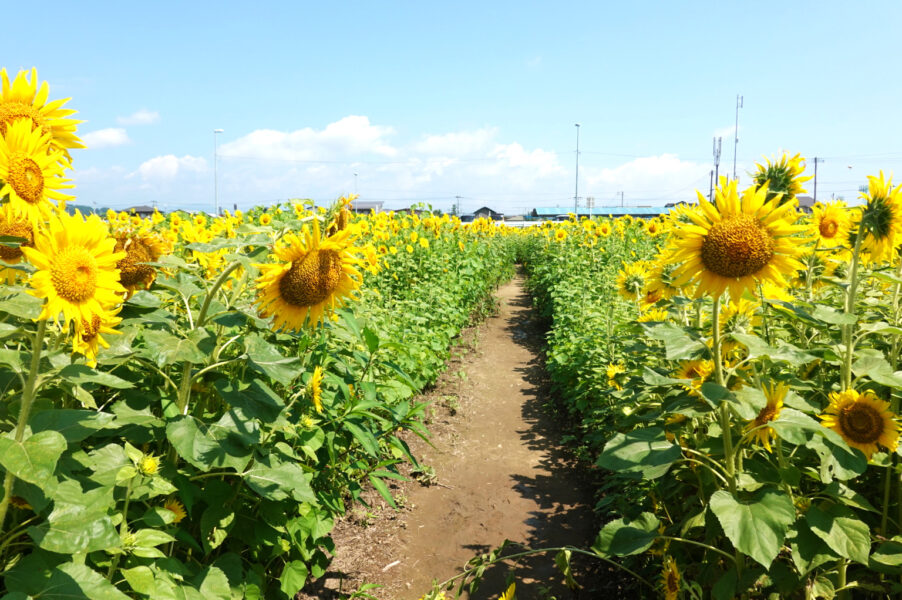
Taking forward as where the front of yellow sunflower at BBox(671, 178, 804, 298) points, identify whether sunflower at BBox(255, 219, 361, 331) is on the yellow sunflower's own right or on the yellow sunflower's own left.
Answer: on the yellow sunflower's own right

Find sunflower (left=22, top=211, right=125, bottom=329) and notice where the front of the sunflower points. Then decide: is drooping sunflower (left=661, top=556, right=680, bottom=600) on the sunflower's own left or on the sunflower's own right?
on the sunflower's own left

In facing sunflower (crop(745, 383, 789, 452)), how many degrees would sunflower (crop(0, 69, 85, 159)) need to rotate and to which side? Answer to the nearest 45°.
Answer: approximately 45° to its left

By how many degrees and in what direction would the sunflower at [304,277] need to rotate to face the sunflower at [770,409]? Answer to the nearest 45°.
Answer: approximately 90° to its left

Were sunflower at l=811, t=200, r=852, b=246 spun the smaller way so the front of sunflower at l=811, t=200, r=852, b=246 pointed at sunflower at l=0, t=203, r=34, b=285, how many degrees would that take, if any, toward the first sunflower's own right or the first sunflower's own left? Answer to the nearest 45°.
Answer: approximately 45° to the first sunflower's own right
